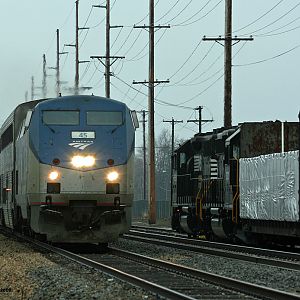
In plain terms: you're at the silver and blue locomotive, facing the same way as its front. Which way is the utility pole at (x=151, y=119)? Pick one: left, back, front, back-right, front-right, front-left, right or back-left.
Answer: back

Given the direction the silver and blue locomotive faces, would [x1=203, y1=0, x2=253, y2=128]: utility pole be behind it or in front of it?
behind

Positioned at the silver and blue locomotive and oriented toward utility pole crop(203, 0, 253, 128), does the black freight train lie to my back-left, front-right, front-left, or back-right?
front-right

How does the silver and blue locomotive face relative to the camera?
toward the camera

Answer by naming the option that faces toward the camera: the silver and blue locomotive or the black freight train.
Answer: the silver and blue locomotive

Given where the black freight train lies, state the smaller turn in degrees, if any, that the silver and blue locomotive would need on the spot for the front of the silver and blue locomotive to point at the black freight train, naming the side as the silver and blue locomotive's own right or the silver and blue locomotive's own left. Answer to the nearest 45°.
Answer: approximately 135° to the silver and blue locomotive's own left
